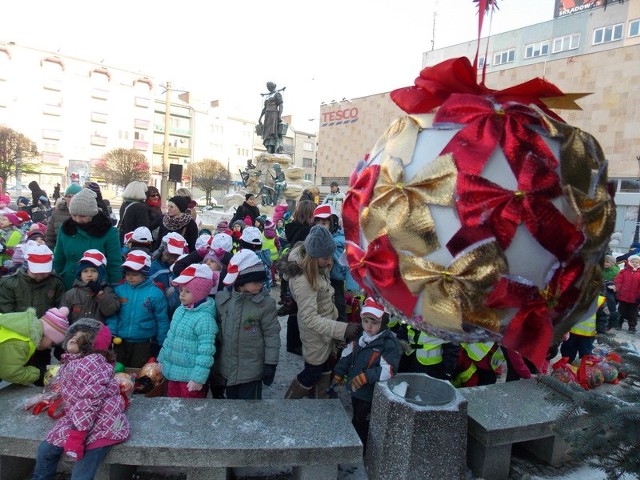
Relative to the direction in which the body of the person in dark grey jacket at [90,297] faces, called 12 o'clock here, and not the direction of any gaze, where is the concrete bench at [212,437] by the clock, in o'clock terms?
The concrete bench is roughly at 11 o'clock from the person in dark grey jacket.

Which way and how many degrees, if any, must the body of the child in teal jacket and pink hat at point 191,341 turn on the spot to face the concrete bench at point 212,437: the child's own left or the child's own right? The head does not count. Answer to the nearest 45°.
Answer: approximately 45° to the child's own left

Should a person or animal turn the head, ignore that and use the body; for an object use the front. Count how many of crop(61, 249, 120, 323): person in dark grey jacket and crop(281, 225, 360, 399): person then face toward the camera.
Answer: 1

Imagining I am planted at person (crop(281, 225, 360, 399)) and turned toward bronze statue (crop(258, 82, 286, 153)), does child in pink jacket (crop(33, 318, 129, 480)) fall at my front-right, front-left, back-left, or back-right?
back-left

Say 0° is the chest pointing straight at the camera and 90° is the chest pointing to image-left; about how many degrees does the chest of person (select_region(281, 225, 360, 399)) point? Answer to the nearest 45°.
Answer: approximately 270°

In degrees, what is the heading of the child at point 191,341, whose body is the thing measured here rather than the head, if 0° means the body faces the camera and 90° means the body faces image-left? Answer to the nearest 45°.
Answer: approximately 45°

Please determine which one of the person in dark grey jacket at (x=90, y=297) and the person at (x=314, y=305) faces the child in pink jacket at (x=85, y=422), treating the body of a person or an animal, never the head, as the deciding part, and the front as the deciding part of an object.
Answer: the person in dark grey jacket

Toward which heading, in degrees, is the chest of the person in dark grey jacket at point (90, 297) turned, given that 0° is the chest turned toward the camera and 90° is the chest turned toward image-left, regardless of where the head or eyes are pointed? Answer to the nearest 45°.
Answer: approximately 0°

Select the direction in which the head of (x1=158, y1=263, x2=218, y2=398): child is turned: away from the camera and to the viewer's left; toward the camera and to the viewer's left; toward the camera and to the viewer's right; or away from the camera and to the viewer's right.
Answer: toward the camera and to the viewer's left

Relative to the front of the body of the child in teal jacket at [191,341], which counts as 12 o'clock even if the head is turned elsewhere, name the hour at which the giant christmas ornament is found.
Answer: The giant christmas ornament is roughly at 10 o'clock from the child in teal jacket.
